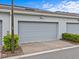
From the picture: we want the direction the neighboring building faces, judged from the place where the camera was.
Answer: facing the viewer and to the right of the viewer
